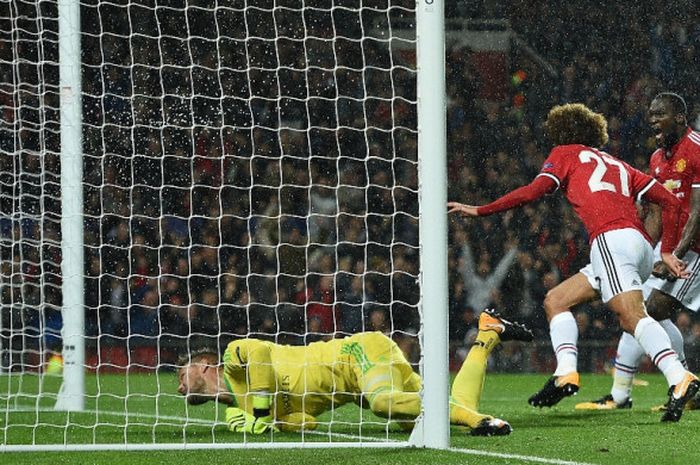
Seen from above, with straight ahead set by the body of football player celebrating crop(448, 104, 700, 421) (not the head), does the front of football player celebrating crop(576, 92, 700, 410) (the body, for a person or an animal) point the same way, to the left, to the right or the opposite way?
to the left

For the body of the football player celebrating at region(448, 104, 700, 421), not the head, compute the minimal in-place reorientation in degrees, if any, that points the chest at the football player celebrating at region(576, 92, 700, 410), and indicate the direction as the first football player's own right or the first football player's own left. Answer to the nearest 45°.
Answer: approximately 90° to the first football player's own right

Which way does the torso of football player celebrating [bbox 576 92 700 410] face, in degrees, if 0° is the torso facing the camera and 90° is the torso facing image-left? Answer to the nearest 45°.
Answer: approximately 45°

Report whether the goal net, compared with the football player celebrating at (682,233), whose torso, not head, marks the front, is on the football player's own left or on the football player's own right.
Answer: on the football player's own right

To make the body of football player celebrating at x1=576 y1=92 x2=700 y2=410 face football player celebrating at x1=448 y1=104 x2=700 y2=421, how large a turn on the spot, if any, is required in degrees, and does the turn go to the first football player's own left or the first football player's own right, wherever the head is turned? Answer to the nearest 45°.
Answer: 0° — they already face them

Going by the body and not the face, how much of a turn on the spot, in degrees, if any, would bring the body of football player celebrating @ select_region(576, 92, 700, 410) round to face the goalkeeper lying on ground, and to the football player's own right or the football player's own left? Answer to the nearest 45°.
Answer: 0° — they already face them

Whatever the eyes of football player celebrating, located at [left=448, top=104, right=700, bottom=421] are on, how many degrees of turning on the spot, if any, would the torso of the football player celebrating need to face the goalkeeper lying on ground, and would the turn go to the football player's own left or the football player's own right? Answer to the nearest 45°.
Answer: approximately 90° to the football player's own left

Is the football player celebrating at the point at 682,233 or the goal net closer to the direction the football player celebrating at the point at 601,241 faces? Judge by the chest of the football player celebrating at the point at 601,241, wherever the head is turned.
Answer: the goal net

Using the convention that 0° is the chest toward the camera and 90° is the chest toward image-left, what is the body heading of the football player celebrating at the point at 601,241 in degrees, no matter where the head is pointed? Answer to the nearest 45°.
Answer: approximately 135°
